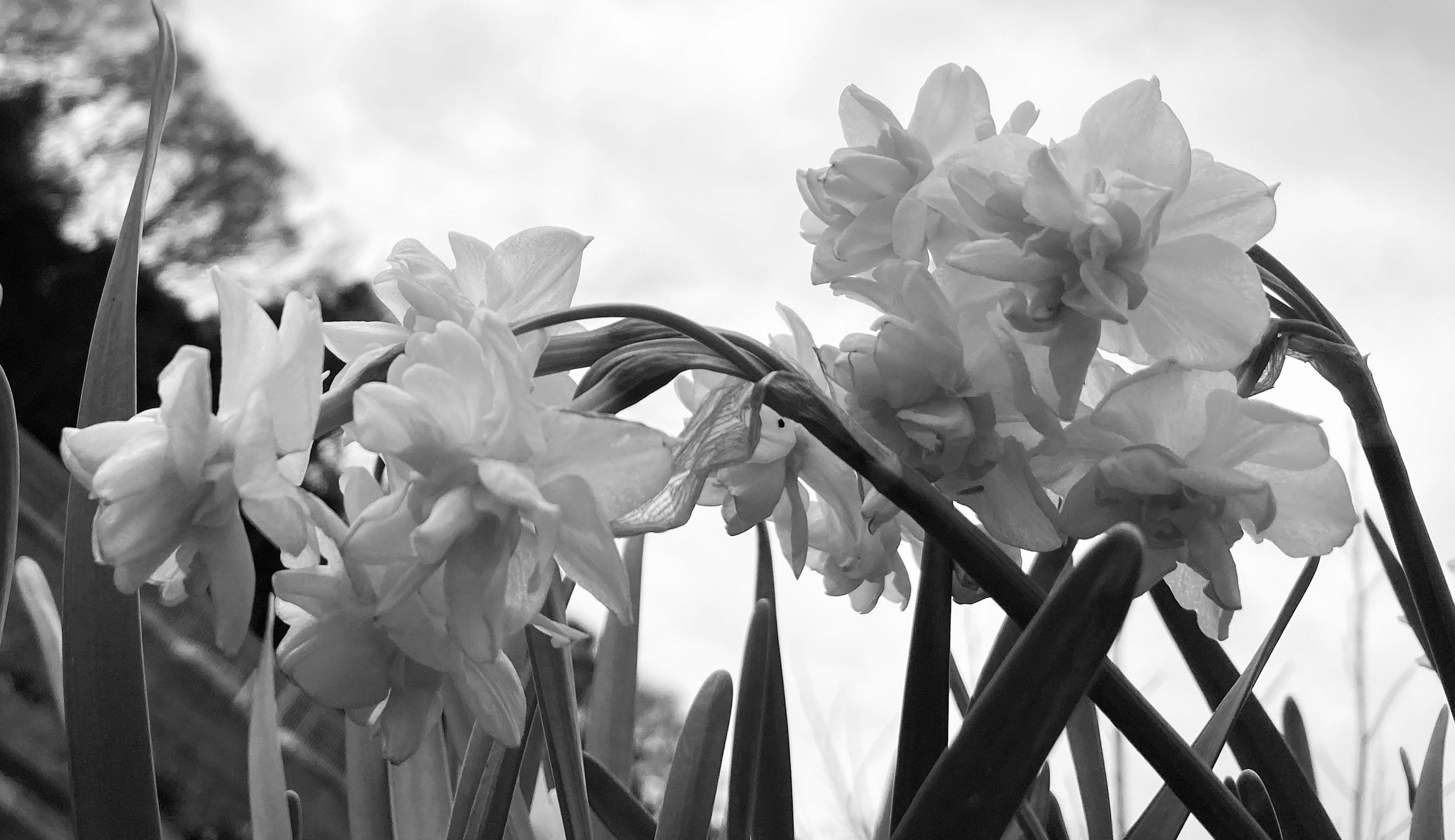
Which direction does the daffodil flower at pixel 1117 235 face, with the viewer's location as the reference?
facing the viewer and to the left of the viewer

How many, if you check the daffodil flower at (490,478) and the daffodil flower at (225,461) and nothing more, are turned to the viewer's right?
0

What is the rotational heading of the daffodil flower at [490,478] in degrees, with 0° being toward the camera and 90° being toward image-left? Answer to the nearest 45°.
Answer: approximately 45°

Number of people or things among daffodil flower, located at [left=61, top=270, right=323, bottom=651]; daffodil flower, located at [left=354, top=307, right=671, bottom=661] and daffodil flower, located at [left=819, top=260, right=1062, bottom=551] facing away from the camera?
0

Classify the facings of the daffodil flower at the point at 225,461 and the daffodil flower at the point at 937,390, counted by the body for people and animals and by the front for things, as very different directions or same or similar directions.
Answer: same or similar directions

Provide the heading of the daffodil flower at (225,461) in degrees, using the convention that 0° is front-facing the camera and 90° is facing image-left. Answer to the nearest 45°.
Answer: approximately 90°
